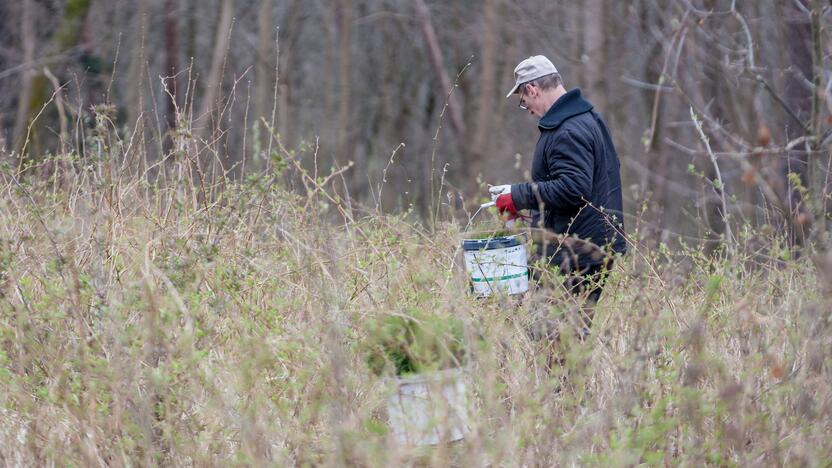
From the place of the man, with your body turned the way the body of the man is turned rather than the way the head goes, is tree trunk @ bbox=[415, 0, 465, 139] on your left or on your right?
on your right

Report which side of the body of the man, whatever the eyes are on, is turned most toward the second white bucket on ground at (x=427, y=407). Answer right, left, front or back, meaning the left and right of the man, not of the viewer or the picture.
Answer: left

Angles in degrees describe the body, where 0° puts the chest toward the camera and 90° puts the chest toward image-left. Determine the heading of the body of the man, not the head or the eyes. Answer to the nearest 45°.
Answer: approximately 90°

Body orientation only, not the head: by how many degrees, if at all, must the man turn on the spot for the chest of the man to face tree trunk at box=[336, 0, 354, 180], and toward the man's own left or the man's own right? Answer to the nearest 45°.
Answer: approximately 90° to the man's own right

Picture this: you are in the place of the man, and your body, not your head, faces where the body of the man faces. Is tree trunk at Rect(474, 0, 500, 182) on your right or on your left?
on your right

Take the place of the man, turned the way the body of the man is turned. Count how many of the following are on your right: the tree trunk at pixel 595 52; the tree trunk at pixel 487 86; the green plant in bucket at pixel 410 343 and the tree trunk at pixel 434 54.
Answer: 3

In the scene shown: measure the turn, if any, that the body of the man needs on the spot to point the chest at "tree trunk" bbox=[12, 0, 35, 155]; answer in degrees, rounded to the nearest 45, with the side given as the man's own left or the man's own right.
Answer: approximately 45° to the man's own right

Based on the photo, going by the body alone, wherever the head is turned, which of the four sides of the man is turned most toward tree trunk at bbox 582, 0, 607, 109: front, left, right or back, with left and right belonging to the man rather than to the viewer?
right

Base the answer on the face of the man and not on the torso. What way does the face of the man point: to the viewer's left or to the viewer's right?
to the viewer's left
